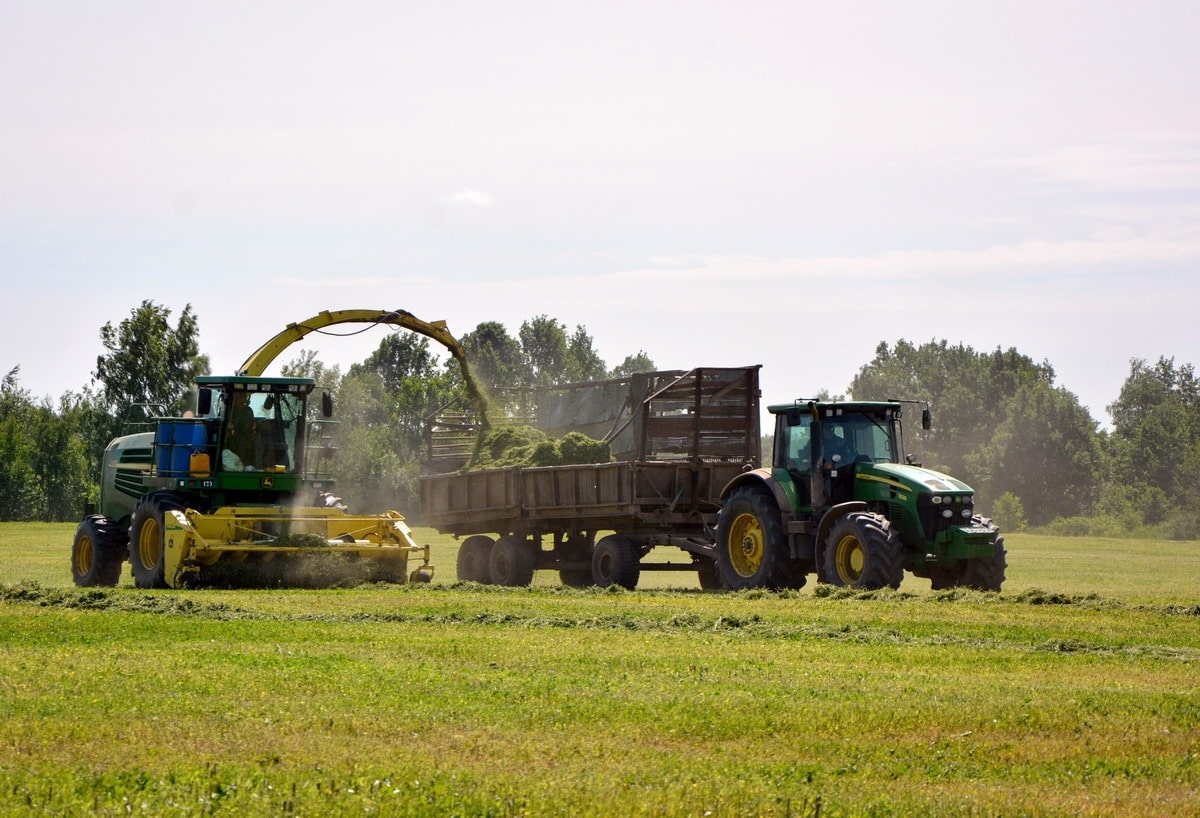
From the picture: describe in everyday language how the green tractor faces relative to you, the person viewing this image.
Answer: facing the viewer and to the right of the viewer

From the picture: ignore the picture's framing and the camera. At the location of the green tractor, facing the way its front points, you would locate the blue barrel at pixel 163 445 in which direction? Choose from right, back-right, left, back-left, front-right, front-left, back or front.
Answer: back-right

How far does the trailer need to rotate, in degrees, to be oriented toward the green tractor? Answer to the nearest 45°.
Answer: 0° — it already faces it

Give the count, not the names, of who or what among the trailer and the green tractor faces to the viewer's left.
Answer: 0

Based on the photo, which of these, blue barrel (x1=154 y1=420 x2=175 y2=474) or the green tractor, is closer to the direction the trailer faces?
the green tractor

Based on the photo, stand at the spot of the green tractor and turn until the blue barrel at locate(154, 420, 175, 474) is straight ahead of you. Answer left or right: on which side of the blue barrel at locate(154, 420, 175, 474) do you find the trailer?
right

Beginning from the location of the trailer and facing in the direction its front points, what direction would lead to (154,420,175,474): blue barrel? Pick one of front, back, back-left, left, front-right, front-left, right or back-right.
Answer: back-right

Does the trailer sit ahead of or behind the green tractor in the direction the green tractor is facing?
behind
